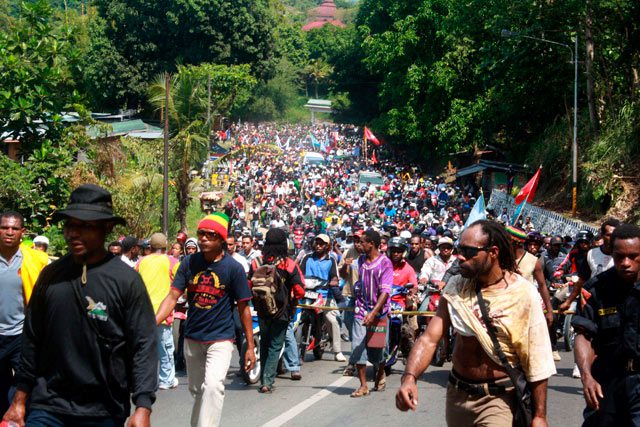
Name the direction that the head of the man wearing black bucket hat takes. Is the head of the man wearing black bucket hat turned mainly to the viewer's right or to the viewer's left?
to the viewer's left

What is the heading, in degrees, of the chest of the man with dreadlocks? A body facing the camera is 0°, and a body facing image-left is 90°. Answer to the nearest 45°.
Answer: approximately 45°

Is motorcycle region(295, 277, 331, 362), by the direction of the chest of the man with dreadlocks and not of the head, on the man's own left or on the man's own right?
on the man's own right

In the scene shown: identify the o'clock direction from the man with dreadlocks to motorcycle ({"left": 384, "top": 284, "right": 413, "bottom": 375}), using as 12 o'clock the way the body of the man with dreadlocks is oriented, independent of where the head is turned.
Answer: The motorcycle is roughly at 4 o'clock from the man with dreadlocks.
